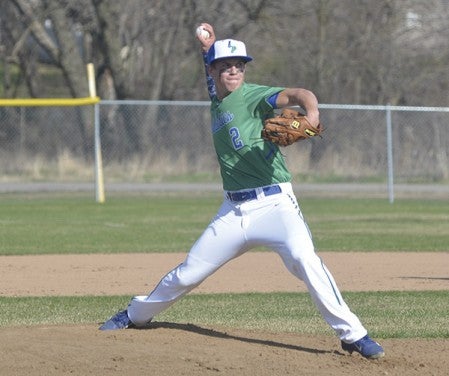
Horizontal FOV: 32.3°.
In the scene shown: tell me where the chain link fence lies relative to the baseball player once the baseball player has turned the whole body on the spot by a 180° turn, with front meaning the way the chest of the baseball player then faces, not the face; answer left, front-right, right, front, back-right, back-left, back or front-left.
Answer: front-left
